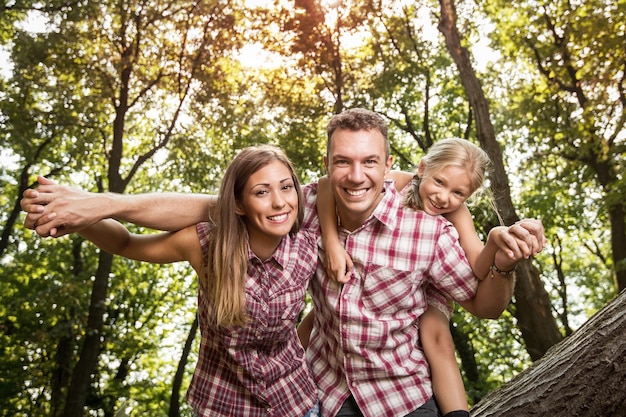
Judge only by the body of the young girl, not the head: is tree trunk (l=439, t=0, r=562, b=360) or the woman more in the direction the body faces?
the woman

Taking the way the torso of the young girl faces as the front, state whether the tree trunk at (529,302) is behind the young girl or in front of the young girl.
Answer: behind

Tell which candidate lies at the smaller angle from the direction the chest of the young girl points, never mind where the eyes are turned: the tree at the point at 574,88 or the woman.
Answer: the woman

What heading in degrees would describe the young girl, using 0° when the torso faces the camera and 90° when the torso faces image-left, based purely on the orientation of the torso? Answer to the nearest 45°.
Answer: approximately 0°

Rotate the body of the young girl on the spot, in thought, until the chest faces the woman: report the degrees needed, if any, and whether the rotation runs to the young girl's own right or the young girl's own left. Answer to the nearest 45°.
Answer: approximately 90° to the young girl's own right

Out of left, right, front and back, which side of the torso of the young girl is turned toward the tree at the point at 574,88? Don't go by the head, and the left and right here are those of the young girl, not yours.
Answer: back
